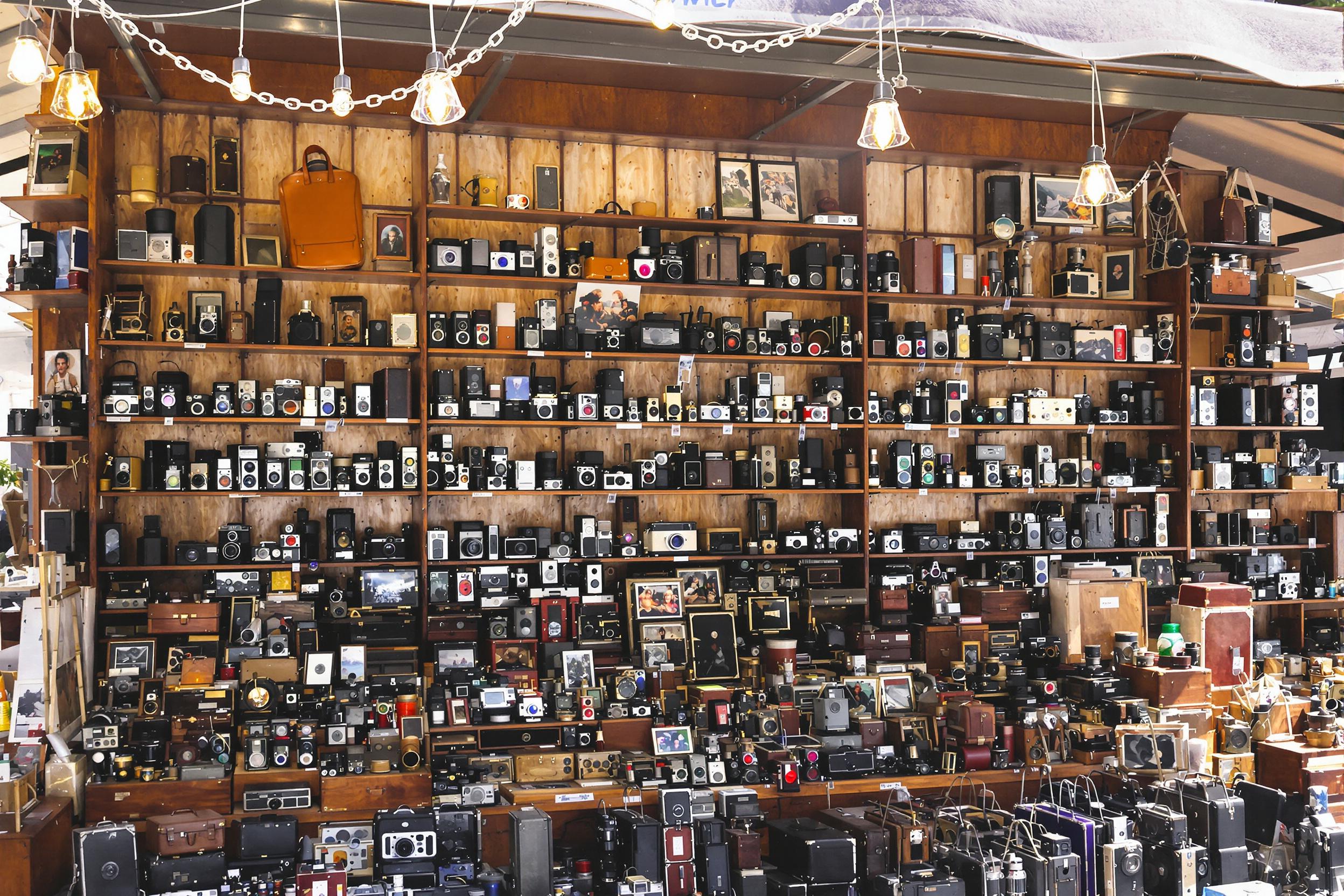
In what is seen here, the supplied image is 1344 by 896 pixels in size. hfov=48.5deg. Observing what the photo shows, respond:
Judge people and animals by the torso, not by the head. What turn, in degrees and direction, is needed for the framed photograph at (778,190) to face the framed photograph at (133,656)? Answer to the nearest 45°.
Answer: approximately 45° to its right

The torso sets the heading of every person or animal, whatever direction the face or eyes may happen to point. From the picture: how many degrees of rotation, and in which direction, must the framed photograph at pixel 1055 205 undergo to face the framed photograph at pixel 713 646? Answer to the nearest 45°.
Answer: approximately 45° to its right

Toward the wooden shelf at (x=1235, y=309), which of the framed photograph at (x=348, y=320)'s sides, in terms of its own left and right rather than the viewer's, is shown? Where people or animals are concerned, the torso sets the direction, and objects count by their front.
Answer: left

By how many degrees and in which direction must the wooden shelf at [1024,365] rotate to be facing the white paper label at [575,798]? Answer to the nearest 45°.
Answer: approximately 45° to its right
